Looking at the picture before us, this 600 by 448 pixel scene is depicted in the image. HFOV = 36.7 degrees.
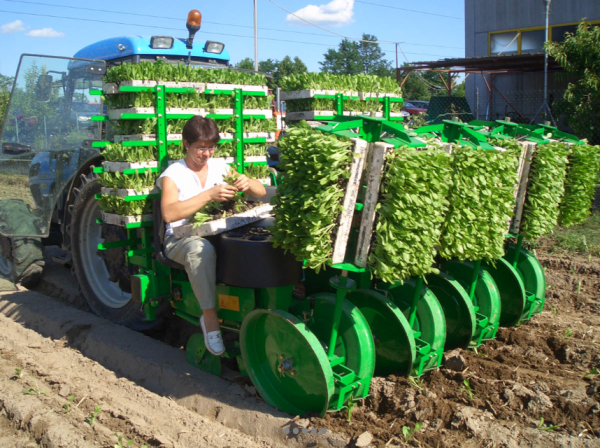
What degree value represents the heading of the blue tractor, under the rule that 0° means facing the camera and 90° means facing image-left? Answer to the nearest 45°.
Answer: approximately 135°

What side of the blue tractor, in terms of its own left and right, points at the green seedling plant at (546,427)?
back

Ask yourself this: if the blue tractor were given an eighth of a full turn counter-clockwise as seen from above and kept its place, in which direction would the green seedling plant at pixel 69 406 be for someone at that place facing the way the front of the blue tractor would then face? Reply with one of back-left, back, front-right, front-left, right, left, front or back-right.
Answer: left

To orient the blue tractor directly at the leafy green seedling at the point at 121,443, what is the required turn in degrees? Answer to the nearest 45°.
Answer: approximately 135° to its left

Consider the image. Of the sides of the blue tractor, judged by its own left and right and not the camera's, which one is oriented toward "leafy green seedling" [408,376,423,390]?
back

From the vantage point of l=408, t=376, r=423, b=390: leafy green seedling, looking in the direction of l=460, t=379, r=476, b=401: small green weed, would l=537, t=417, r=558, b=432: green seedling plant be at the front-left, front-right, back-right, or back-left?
front-right

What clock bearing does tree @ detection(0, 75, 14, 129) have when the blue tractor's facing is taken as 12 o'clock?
The tree is roughly at 1 o'clock from the blue tractor.
